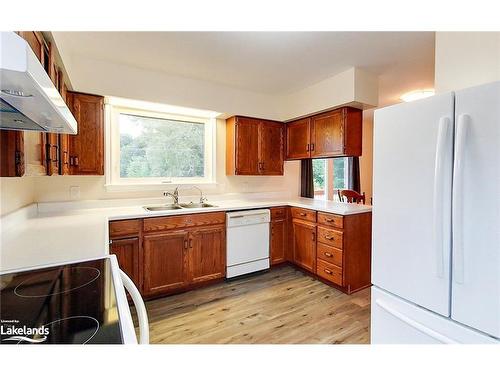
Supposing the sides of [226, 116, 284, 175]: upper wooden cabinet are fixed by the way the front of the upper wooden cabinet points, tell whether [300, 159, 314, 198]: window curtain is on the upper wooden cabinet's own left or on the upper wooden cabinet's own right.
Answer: on the upper wooden cabinet's own left

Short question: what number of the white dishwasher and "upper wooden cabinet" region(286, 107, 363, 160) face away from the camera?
0

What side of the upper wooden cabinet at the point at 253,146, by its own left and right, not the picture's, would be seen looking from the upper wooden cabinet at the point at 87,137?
right

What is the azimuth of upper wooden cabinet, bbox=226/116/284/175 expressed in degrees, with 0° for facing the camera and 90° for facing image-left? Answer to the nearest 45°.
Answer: approximately 315°

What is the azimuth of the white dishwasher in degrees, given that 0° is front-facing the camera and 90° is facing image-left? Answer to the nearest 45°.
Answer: approximately 315°

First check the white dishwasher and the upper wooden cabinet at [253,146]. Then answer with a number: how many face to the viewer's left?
0

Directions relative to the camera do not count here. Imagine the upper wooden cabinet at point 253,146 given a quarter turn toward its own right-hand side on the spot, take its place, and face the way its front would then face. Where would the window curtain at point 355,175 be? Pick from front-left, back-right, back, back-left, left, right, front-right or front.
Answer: back

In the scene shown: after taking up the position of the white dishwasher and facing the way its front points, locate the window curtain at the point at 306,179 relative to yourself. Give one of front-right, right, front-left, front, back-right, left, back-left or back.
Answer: left

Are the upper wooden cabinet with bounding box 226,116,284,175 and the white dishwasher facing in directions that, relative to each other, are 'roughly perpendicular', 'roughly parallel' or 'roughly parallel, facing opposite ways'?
roughly parallel

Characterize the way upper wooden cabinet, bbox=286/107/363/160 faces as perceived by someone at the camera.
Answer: facing the viewer and to the left of the viewer

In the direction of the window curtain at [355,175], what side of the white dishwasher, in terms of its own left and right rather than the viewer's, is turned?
left
